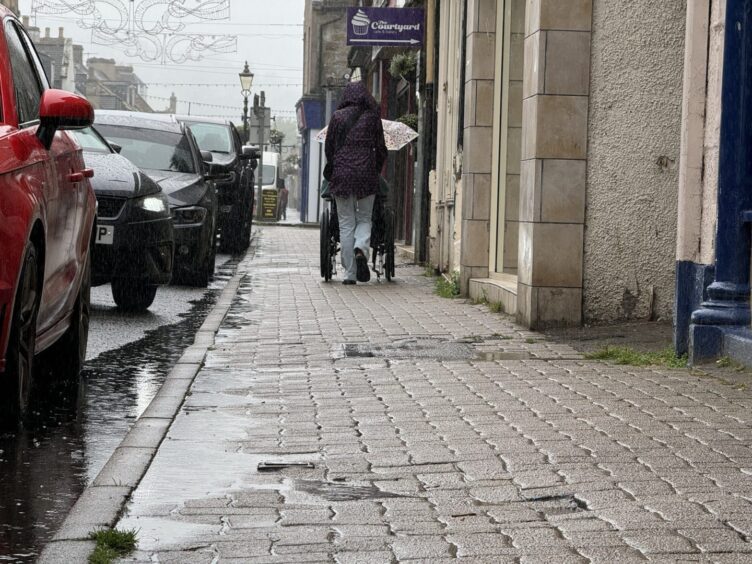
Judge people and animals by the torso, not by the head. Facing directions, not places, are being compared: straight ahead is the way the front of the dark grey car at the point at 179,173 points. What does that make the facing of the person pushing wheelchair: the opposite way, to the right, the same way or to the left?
the opposite way

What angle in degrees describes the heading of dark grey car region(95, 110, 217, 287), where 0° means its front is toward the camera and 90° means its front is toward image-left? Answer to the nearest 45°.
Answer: approximately 0°

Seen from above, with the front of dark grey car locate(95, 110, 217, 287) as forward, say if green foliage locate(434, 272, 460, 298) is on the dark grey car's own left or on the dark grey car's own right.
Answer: on the dark grey car's own left

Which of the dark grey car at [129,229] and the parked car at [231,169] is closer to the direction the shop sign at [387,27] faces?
the dark grey car

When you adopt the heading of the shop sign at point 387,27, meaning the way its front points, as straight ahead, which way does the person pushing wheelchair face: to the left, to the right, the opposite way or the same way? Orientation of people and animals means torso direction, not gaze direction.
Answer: the opposite way

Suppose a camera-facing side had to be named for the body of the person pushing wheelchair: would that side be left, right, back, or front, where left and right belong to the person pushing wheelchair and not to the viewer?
back

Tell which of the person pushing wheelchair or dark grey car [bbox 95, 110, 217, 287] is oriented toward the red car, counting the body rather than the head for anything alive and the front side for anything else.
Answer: the dark grey car

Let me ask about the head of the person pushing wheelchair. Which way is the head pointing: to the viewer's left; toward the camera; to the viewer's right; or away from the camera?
away from the camera

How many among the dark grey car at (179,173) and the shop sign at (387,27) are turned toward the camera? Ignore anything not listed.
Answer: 2

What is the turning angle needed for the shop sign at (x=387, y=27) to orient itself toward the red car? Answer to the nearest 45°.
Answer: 0° — it already faces it

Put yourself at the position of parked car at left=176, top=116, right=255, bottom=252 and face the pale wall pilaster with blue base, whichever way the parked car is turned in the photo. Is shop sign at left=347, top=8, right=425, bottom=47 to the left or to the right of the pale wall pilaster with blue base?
left

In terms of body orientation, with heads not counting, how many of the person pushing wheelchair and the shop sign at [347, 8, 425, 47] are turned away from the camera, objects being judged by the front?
1
